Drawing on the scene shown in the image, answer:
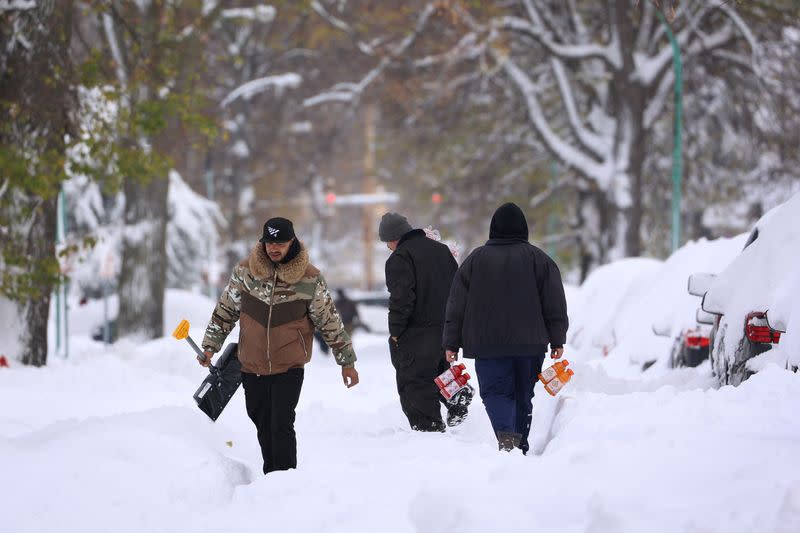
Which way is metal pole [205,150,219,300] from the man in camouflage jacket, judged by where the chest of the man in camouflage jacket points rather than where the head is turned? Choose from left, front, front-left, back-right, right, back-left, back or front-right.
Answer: back

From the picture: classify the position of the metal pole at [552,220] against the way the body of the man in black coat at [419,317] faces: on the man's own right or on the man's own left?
on the man's own right

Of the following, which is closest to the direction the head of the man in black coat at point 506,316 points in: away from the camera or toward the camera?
away from the camera

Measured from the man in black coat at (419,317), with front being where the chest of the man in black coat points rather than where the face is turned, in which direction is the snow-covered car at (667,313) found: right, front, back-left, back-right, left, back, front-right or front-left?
right

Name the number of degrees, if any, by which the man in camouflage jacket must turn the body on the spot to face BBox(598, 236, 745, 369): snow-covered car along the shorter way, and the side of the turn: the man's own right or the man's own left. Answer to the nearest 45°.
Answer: approximately 135° to the man's own left

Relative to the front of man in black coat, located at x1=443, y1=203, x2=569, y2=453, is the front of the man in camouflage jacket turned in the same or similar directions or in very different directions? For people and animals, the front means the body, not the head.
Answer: very different directions

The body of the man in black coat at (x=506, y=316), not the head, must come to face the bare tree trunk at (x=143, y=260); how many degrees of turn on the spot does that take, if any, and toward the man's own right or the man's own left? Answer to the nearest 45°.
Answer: approximately 45° to the man's own left

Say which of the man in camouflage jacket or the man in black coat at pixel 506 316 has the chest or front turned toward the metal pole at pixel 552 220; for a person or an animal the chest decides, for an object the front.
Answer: the man in black coat

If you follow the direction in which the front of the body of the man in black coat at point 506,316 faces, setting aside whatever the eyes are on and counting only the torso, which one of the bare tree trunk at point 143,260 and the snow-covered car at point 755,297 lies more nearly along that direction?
the bare tree trunk

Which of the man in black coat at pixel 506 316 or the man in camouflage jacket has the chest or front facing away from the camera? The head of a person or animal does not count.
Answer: the man in black coat

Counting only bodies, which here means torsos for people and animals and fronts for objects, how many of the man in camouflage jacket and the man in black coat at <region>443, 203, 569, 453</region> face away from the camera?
1

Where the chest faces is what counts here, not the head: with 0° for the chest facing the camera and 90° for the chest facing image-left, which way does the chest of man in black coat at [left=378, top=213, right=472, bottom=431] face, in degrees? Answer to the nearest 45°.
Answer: approximately 135°

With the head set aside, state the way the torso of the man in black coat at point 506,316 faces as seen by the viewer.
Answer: away from the camera

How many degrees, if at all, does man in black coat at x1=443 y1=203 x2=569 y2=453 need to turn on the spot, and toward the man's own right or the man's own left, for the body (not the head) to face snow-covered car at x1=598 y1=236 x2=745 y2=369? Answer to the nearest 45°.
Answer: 0° — they already face it
